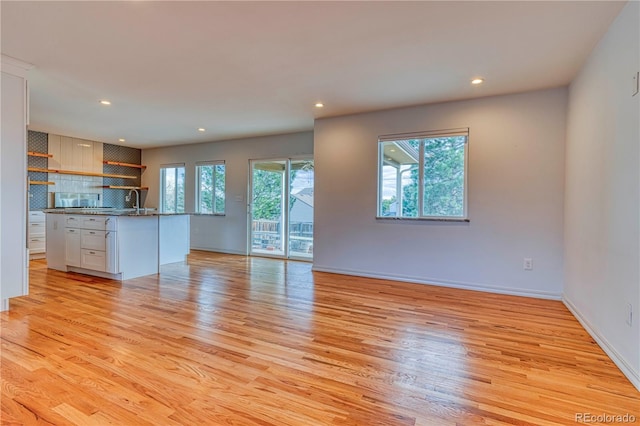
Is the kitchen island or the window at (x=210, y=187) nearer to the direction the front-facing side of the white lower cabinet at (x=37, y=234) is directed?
the kitchen island

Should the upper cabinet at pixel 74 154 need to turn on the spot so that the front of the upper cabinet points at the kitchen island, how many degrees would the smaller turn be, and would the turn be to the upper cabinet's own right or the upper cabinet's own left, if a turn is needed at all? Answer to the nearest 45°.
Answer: approximately 45° to the upper cabinet's own right

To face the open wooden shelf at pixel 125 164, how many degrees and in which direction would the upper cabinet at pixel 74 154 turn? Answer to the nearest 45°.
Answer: approximately 45° to its left

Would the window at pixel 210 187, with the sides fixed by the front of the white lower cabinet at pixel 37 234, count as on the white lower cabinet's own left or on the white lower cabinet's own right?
on the white lower cabinet's own left

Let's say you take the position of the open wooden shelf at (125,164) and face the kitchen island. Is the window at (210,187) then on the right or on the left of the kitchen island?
left

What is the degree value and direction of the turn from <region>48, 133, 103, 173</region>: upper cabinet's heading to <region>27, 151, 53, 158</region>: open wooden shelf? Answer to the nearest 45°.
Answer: approximately 90° to its right

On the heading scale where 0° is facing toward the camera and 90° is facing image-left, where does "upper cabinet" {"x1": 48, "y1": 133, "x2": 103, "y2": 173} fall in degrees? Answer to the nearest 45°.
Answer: approximately 315°

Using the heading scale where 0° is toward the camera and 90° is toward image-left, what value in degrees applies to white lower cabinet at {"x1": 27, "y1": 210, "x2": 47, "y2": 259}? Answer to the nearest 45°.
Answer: approximately 0°
